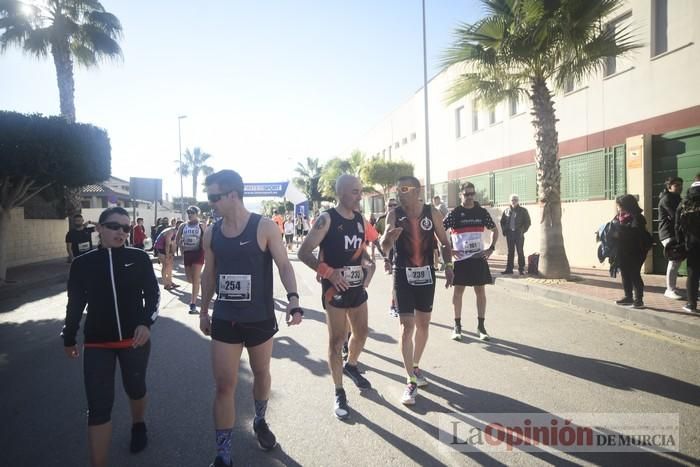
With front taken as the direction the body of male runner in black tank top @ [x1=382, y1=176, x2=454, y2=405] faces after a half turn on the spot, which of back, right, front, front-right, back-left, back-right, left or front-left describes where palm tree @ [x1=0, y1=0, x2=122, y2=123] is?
front-left

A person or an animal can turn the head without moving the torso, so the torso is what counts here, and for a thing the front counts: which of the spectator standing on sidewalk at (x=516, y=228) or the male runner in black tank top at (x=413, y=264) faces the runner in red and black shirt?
the spectator standing on sidewalk

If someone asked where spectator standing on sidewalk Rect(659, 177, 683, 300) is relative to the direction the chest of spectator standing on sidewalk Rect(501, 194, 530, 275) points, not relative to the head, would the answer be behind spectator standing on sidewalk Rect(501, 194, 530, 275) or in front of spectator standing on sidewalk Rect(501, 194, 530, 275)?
in front

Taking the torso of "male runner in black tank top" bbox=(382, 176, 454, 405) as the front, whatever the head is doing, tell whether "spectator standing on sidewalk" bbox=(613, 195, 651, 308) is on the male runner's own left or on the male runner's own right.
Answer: on the male runner's own left

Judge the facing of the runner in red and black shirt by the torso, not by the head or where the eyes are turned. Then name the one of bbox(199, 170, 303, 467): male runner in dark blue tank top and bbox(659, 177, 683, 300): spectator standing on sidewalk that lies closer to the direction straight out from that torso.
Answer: the male runner in dark blue tank top

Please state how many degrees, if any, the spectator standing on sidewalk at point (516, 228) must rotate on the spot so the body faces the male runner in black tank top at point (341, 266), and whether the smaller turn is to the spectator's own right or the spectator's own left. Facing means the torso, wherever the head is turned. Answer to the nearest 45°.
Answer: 0° — they already face them

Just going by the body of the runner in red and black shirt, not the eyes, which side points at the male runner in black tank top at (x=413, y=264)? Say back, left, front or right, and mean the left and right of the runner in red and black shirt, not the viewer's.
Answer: front

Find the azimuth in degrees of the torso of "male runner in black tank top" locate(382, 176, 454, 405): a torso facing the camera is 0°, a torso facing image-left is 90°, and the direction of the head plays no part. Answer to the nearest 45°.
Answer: approximately 0°

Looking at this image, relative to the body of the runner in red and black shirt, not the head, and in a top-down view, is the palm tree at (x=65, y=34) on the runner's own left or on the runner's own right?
on the runner's own right

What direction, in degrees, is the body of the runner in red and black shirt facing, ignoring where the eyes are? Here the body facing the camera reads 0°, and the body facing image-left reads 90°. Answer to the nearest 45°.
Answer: approximately 0°

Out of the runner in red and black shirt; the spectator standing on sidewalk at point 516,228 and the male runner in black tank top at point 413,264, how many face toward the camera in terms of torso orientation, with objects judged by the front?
3

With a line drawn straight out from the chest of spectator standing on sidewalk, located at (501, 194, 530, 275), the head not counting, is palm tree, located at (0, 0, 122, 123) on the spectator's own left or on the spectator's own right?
on the spectator's own right

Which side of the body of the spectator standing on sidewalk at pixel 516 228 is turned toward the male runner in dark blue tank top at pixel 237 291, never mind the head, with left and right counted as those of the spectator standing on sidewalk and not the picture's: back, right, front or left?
front

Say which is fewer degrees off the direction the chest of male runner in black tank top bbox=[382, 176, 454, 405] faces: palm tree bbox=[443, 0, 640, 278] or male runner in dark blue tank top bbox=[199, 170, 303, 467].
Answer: the male runner in dark blue tank top

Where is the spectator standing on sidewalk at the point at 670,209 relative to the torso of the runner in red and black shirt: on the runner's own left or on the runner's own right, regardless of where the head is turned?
on the runner's own left
